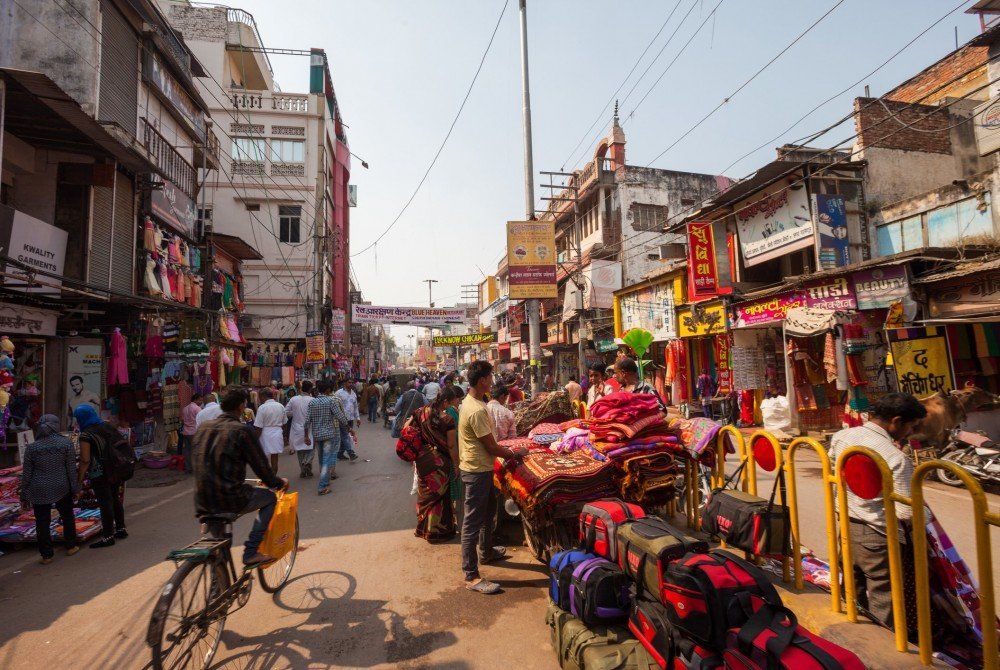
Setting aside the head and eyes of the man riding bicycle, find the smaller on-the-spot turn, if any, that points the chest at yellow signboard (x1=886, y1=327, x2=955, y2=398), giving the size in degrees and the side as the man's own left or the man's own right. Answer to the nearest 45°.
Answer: approximately 45° to the man's own right

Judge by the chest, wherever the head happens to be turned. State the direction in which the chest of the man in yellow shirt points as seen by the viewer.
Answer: to the viewer's right

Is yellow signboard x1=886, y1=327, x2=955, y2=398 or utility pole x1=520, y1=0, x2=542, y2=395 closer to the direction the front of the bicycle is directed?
the utility pole

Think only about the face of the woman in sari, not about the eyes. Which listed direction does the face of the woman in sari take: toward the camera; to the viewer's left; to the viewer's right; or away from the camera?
to the viewer's right

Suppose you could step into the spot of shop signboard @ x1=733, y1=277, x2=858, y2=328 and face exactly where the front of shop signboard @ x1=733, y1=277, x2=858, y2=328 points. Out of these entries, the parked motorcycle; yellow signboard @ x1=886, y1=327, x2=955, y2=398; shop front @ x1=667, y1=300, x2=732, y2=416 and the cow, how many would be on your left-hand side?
3

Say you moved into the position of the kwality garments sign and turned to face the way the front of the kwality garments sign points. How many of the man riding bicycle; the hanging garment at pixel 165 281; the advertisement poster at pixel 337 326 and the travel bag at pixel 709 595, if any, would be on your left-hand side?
2
